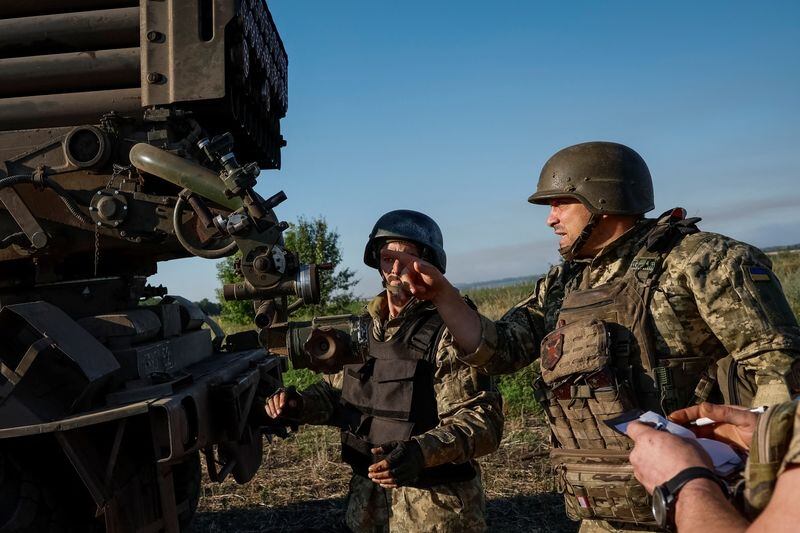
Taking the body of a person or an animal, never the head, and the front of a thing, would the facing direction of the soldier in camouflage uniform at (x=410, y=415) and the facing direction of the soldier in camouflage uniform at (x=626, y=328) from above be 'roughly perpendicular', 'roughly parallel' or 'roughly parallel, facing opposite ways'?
roughly parallel

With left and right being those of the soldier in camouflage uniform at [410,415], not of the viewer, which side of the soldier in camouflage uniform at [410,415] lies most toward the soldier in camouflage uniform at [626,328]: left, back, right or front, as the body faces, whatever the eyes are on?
left

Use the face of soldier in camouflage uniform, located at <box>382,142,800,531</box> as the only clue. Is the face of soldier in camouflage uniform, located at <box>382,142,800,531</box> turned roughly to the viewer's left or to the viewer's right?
to the viewer's left

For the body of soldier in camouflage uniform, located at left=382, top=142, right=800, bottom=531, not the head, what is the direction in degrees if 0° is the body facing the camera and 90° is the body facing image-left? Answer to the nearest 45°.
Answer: approximately 45°

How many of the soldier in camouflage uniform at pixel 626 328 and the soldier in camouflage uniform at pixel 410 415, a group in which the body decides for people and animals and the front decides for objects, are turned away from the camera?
0

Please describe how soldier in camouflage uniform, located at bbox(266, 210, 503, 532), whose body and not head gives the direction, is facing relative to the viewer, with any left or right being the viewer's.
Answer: facing the viewer and to the left of the viewer
